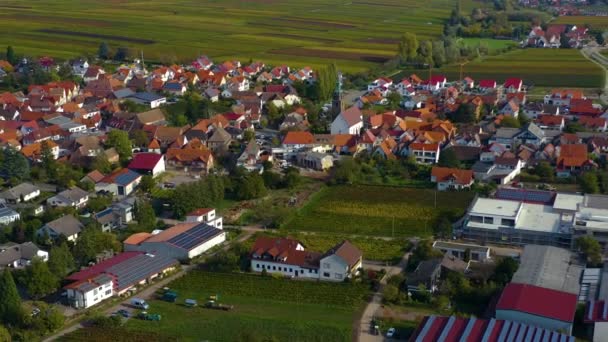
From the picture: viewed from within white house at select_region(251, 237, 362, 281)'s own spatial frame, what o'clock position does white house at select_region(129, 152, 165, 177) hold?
white house at select_region(129, 152, 165, 177) is roughly at 5 o'clock from white house at select_region(251, 237, 362, 281).

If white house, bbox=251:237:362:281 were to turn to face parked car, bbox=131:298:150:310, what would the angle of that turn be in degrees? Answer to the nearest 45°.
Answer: approximately 45° to its right

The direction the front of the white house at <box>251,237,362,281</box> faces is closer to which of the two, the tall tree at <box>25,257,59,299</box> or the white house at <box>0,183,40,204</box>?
the tall tree

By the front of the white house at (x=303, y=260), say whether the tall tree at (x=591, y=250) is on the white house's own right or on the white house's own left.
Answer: on the white house's own left

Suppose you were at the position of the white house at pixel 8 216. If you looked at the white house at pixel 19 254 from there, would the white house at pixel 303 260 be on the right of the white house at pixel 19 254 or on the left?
left

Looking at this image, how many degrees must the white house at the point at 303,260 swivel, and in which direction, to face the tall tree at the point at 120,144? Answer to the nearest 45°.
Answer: approximately 135° to its right

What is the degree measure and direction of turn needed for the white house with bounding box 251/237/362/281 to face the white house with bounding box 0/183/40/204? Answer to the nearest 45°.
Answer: approximately 135° to its right

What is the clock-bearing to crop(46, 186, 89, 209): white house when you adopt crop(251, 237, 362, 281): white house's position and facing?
crop(46, 186, 89, 209): white house is roughly at 4 o'clock from crop(251, 237, 362, 281): white house.

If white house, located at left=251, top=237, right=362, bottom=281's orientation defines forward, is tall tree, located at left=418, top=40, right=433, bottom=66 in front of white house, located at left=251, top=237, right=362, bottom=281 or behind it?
behind

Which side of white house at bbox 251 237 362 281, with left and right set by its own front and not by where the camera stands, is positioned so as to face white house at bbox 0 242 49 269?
right

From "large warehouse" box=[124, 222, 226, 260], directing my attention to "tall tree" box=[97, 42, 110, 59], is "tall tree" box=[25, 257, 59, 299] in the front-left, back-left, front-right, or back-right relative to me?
back-left

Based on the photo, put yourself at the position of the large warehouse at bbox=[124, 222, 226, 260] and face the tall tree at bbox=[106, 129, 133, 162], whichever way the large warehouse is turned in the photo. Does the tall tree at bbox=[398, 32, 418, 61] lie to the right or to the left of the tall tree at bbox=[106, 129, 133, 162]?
right

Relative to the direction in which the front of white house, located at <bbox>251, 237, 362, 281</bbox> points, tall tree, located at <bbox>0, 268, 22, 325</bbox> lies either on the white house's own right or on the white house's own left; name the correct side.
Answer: on the white house's own right

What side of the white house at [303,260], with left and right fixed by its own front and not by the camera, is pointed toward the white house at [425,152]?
back

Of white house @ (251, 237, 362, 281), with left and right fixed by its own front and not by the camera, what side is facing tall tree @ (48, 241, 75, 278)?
right

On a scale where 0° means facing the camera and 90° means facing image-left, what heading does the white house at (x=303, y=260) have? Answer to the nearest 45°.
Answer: approximately 0°

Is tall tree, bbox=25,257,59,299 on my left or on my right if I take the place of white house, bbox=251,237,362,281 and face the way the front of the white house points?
on my right
